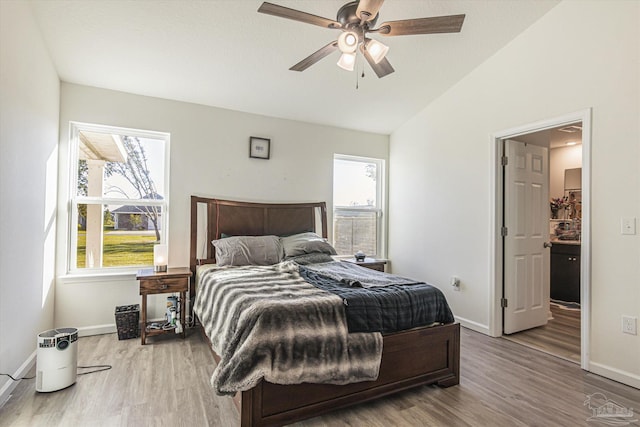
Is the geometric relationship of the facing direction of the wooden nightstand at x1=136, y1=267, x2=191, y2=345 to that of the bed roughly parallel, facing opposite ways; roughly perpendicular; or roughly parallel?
roughly parallel

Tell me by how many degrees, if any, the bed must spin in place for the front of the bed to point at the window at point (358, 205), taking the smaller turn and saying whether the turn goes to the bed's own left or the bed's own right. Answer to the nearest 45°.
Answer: approximately 135° to the bed's own left

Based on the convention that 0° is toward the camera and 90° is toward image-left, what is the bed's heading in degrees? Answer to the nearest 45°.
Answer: approximately 315°

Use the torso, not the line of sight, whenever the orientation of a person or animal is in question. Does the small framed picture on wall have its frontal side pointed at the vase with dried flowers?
no

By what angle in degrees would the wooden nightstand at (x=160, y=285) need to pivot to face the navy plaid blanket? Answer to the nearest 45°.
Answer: approximately 45° to its left

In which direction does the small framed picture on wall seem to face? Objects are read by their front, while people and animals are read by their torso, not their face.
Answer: toward the camera

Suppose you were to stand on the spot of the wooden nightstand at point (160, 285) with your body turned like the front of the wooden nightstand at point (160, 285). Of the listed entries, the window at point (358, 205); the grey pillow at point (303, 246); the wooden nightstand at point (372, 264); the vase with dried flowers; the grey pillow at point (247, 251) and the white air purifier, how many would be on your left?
5

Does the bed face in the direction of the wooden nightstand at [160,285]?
no

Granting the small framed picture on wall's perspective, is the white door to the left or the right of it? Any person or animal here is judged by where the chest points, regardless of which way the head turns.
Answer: on its left

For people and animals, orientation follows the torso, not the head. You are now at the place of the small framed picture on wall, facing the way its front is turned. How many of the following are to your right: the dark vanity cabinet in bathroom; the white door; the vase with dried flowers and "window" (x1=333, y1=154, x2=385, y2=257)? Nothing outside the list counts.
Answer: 0

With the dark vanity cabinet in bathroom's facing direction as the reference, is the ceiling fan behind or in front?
in front

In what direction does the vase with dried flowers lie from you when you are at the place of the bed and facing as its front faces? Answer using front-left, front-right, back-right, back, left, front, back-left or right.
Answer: left

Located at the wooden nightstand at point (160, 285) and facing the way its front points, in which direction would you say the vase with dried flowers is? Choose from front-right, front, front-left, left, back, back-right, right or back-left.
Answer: left

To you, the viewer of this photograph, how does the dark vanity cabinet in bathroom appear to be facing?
facing the viewer and to the left of the viewer

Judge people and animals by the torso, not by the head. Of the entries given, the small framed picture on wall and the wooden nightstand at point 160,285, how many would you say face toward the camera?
2

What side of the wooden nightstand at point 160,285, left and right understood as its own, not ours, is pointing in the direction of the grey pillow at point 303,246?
left
